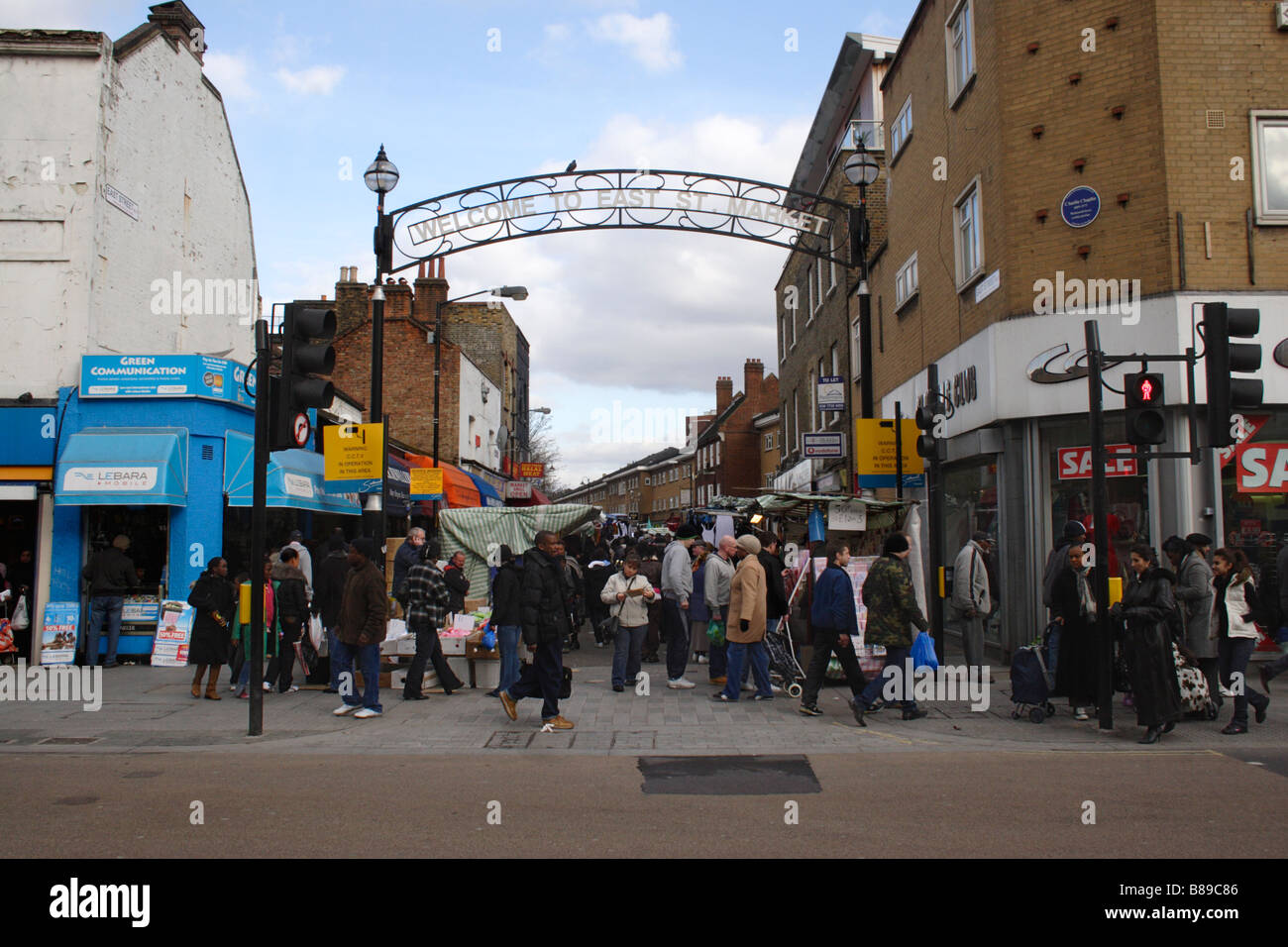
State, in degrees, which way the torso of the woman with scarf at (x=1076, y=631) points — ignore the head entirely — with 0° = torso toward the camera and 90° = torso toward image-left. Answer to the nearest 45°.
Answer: approximately 0°

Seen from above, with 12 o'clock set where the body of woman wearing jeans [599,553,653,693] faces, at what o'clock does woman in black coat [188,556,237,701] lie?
The woman in black coat is roughly at 3 o'clock from the woman wearing jeans.

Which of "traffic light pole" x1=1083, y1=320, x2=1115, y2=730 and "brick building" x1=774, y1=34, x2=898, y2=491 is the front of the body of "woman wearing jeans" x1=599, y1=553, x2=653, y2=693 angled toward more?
the traffic light pole

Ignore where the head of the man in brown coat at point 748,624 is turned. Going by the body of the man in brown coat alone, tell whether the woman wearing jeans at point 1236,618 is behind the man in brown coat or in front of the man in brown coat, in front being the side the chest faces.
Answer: behind
